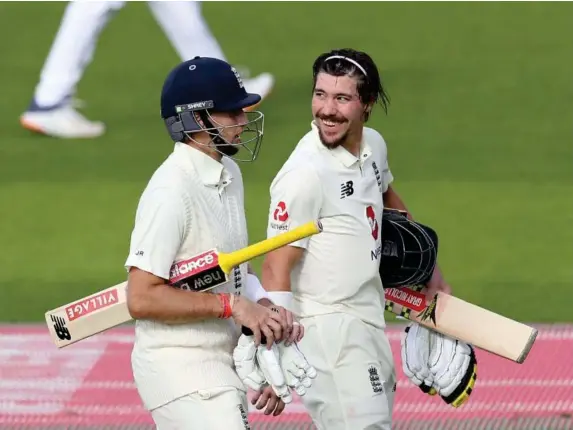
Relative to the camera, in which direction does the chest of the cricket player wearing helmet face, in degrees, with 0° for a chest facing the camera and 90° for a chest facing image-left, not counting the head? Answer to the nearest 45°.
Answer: approximately 270°

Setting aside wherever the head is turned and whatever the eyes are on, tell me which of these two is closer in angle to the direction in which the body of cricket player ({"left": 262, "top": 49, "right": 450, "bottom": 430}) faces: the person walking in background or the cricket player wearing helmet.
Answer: the cricket player wearing helmet

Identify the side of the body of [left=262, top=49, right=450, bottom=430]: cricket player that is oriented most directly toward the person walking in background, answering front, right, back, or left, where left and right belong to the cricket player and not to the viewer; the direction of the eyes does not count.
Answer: back

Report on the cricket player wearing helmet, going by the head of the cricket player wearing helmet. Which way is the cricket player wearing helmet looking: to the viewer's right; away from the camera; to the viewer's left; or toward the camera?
to the viewer's right

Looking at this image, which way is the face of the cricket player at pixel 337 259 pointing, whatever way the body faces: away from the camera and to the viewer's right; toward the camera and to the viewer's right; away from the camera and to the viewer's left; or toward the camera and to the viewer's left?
toward the camera and to the viewer's left

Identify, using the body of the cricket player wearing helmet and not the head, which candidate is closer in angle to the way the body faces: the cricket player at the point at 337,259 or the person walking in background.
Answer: the cricket player

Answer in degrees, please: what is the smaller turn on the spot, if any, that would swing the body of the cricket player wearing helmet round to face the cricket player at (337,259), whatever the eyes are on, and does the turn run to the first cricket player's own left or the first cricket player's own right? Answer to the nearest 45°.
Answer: approximately 45° to the first cricket player's own left

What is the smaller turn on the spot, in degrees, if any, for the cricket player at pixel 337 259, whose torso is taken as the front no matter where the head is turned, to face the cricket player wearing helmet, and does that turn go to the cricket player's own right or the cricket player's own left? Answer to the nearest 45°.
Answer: approximately 90° to the cricket player's own right
